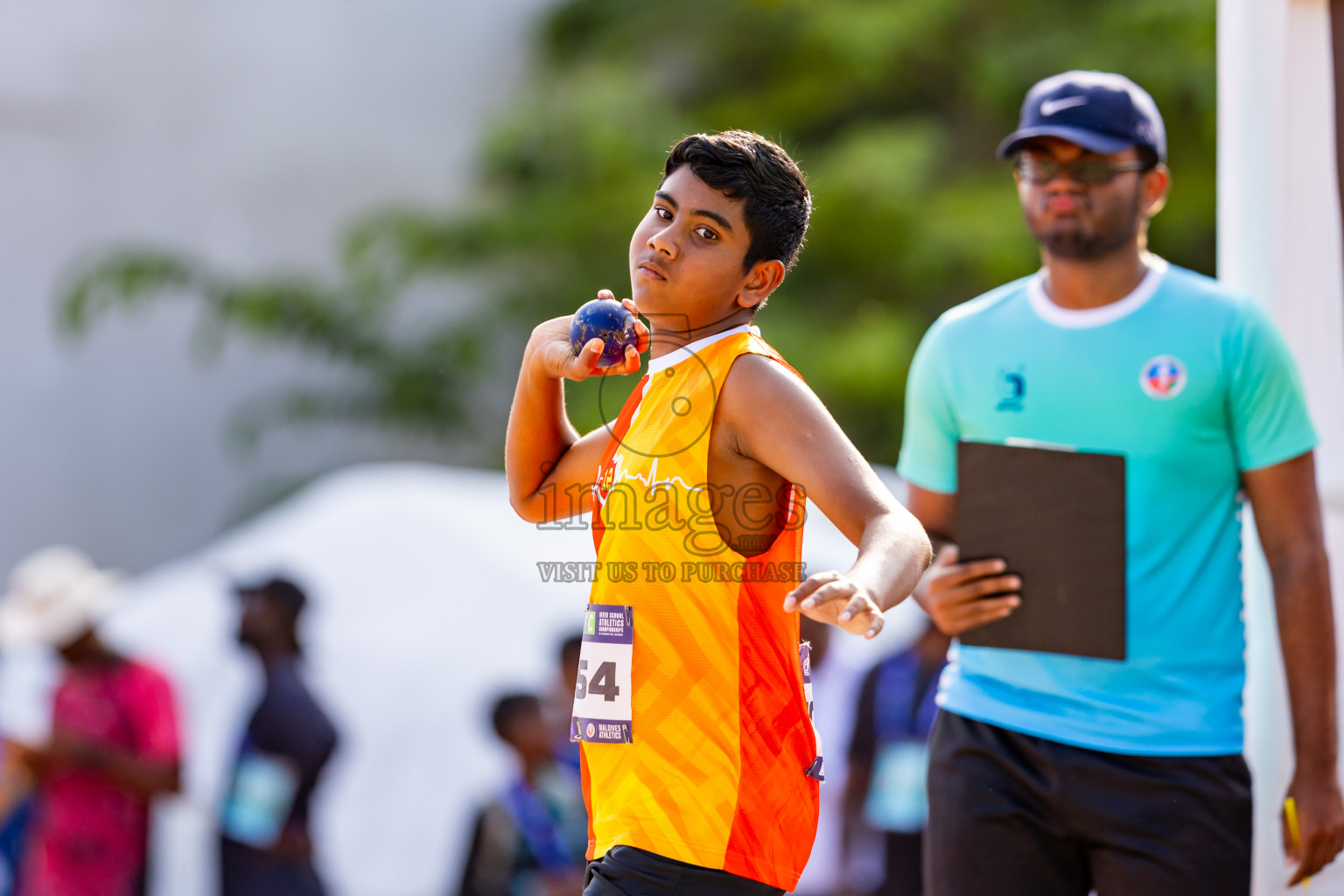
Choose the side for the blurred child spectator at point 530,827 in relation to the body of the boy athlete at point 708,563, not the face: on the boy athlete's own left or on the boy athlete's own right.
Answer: on the boy athlete's own right

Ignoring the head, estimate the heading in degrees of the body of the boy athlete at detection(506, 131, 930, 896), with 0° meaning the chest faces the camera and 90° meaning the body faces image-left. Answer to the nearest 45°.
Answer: approximately 45°
